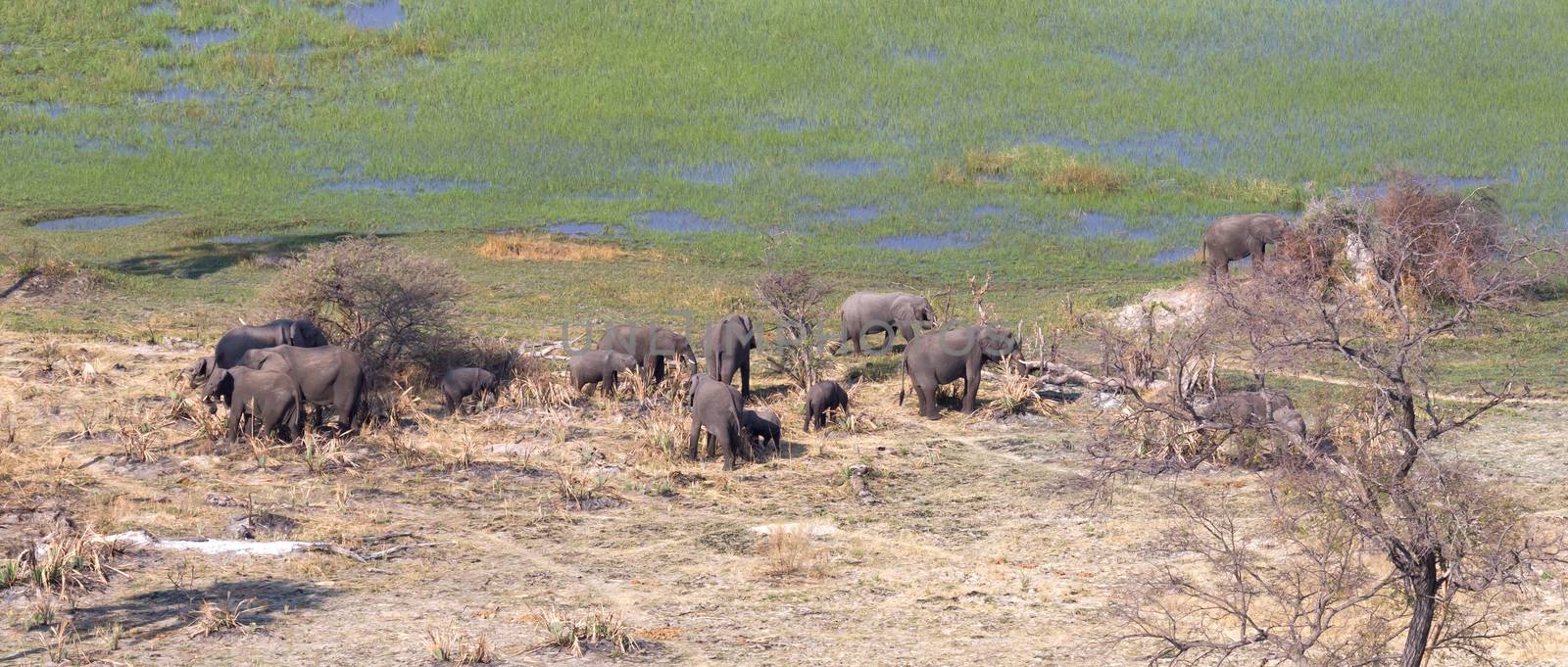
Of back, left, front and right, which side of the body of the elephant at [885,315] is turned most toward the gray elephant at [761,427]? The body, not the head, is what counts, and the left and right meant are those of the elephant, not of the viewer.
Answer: right

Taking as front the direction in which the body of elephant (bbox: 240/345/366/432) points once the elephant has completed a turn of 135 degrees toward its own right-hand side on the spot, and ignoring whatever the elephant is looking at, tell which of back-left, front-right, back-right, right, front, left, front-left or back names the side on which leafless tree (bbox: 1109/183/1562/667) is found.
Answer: right

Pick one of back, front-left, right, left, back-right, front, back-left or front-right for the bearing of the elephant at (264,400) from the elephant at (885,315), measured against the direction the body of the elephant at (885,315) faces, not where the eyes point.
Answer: back-right

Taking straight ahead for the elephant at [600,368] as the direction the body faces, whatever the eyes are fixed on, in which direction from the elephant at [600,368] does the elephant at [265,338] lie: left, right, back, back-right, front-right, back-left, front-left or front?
back

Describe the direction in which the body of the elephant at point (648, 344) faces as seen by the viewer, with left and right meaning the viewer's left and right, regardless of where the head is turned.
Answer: facing to the right of the viewer

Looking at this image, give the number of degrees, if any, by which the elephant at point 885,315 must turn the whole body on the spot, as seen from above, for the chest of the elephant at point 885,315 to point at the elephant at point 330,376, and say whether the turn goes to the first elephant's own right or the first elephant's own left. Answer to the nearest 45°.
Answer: approximately 135° to the first elephant's own right

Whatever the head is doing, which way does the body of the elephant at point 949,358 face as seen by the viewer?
to the viewer's right

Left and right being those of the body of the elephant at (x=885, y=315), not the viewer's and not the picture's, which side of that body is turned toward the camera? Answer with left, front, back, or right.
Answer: right

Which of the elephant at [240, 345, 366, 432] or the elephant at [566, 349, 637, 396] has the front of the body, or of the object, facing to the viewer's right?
the elephant at [566, 349, 637, 396]

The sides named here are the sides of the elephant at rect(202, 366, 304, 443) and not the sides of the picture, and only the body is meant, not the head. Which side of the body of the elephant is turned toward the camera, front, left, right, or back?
left

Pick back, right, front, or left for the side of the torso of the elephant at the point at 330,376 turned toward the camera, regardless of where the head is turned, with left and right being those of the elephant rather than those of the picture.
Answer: left

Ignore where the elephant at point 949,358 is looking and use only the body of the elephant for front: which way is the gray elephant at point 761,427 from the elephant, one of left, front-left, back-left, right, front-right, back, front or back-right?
back-right
